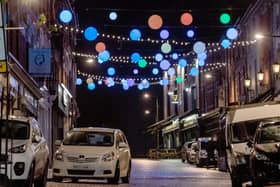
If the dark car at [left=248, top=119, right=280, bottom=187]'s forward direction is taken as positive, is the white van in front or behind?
behind

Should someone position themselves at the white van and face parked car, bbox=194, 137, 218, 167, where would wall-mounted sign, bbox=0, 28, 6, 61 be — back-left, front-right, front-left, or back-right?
back-left

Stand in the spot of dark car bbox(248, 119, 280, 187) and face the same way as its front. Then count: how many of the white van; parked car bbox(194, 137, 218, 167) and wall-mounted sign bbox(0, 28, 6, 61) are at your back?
2

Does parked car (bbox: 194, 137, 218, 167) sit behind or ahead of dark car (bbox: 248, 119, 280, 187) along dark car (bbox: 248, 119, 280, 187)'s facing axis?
behind

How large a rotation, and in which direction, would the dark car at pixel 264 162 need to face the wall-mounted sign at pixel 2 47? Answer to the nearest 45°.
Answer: approximately 45° to its right

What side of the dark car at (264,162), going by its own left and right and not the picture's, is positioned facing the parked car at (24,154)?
right

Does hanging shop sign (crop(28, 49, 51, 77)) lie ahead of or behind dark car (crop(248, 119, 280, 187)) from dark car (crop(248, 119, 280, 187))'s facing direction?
behind

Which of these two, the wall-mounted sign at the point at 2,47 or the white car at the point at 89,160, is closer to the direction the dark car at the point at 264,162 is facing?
the wall-mounted sign

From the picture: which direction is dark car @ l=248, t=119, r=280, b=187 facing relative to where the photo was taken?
toward the camera

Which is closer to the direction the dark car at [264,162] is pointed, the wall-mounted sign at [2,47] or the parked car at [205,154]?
the wall-mounted sign

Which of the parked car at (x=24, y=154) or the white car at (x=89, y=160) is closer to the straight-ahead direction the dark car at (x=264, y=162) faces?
the parked car

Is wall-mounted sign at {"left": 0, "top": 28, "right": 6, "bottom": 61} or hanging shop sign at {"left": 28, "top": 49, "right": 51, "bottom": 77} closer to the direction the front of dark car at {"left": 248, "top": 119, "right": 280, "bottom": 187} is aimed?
the wall-mounted sign

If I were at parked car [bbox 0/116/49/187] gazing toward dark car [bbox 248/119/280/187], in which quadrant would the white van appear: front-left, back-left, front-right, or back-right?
front-left
